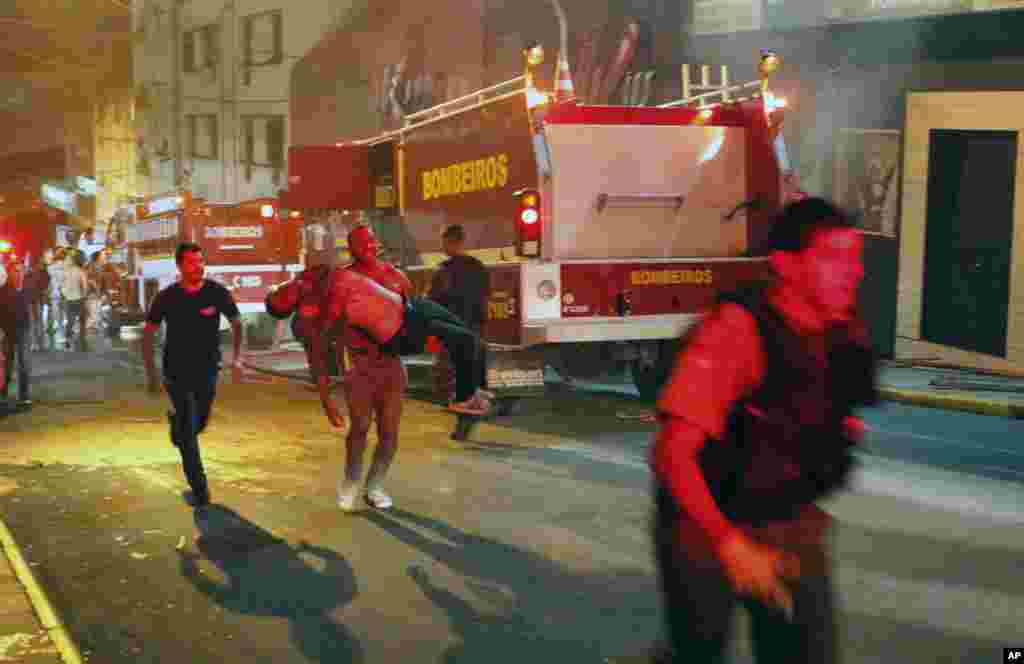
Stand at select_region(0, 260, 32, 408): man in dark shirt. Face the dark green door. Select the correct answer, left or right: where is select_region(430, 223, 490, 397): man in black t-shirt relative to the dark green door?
right

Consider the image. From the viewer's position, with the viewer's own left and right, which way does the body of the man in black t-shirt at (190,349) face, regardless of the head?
facing the viewer

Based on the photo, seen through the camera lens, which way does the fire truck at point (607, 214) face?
facing away from the viewer and to the left of the viewer

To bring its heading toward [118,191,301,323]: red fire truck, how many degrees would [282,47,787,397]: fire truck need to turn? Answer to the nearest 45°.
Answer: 0° — it already faces it

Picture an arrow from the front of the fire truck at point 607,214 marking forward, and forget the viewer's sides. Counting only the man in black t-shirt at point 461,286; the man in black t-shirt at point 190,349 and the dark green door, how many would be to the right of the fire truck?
1

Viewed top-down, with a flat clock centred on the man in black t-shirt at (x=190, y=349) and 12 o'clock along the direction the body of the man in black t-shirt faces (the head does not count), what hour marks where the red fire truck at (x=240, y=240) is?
The red fire truck is roughly at 6 o'clock from the man in black t-shirt.

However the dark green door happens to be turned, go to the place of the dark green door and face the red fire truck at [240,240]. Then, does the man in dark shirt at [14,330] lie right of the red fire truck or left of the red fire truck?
left

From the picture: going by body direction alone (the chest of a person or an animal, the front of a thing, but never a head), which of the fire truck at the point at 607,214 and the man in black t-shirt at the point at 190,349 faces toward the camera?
the man in black t-shirt

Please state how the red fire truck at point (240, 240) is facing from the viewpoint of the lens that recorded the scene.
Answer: facing the viewer and to the left of the viewer

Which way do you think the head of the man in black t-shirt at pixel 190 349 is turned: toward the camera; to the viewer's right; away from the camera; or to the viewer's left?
toward the camera

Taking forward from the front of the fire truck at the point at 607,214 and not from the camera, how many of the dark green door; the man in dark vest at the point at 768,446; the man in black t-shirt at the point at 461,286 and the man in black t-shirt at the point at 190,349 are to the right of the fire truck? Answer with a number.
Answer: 1

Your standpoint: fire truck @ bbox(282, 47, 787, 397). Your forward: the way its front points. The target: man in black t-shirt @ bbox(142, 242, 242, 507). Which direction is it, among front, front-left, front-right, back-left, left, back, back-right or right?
left

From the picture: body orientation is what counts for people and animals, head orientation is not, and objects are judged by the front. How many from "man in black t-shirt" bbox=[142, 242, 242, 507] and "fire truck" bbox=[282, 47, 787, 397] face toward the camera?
1

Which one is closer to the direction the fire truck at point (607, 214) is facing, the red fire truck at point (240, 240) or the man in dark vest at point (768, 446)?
the red fire truck
